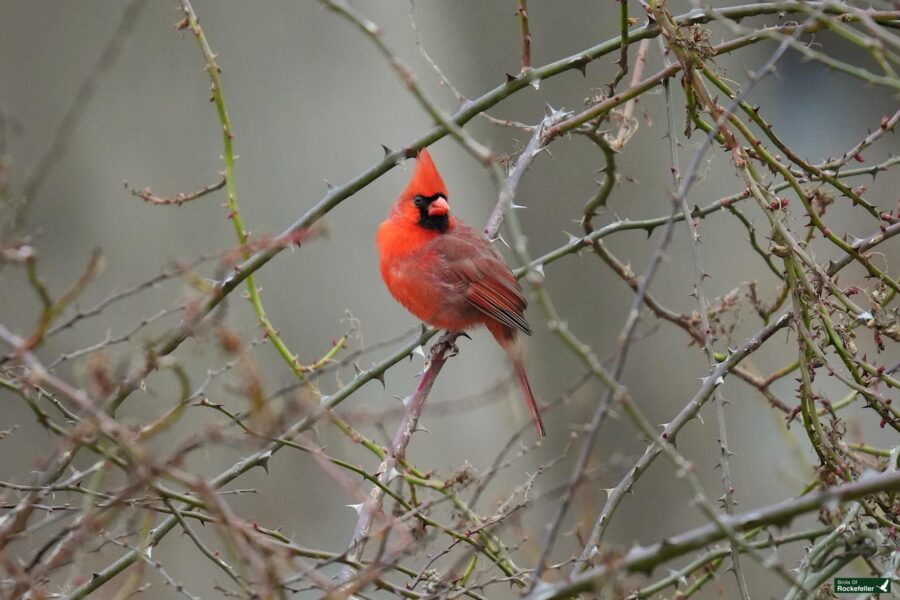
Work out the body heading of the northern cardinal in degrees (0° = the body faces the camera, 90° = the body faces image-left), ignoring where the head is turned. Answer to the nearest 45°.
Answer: approximately 90°
